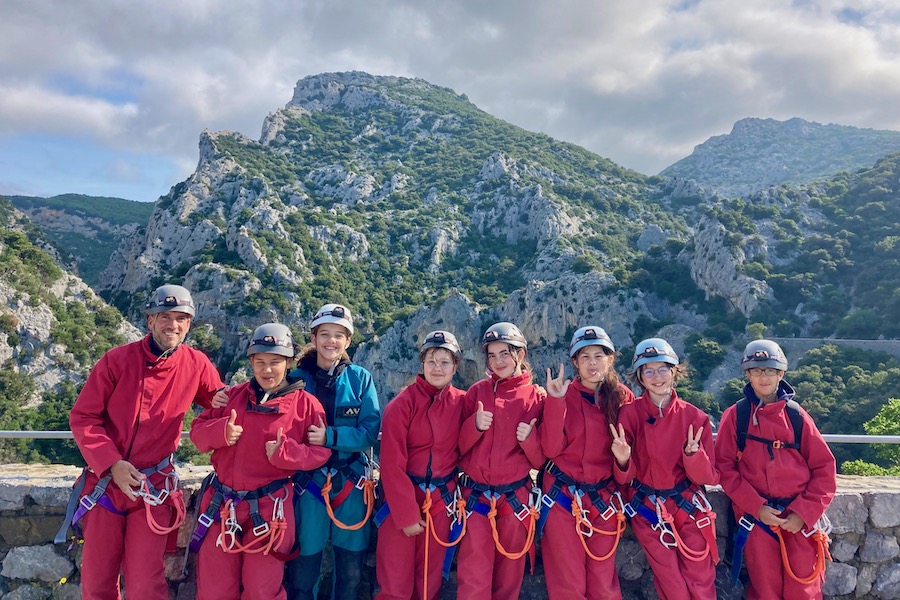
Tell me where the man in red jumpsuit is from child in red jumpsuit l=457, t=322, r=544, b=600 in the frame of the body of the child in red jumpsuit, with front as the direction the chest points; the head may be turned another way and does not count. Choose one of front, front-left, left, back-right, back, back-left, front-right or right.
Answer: right

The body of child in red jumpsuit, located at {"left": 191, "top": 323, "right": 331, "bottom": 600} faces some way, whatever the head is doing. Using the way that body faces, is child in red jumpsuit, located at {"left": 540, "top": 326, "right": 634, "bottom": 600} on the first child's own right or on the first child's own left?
on the first child's own left

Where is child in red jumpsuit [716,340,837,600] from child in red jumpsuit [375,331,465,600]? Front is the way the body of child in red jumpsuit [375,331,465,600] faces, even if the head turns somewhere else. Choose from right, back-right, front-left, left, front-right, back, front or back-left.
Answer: front-left

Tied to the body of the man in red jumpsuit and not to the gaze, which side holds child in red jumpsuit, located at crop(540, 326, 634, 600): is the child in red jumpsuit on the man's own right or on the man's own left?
on the man's own left

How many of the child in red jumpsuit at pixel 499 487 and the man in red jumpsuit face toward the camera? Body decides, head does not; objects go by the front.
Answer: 2
